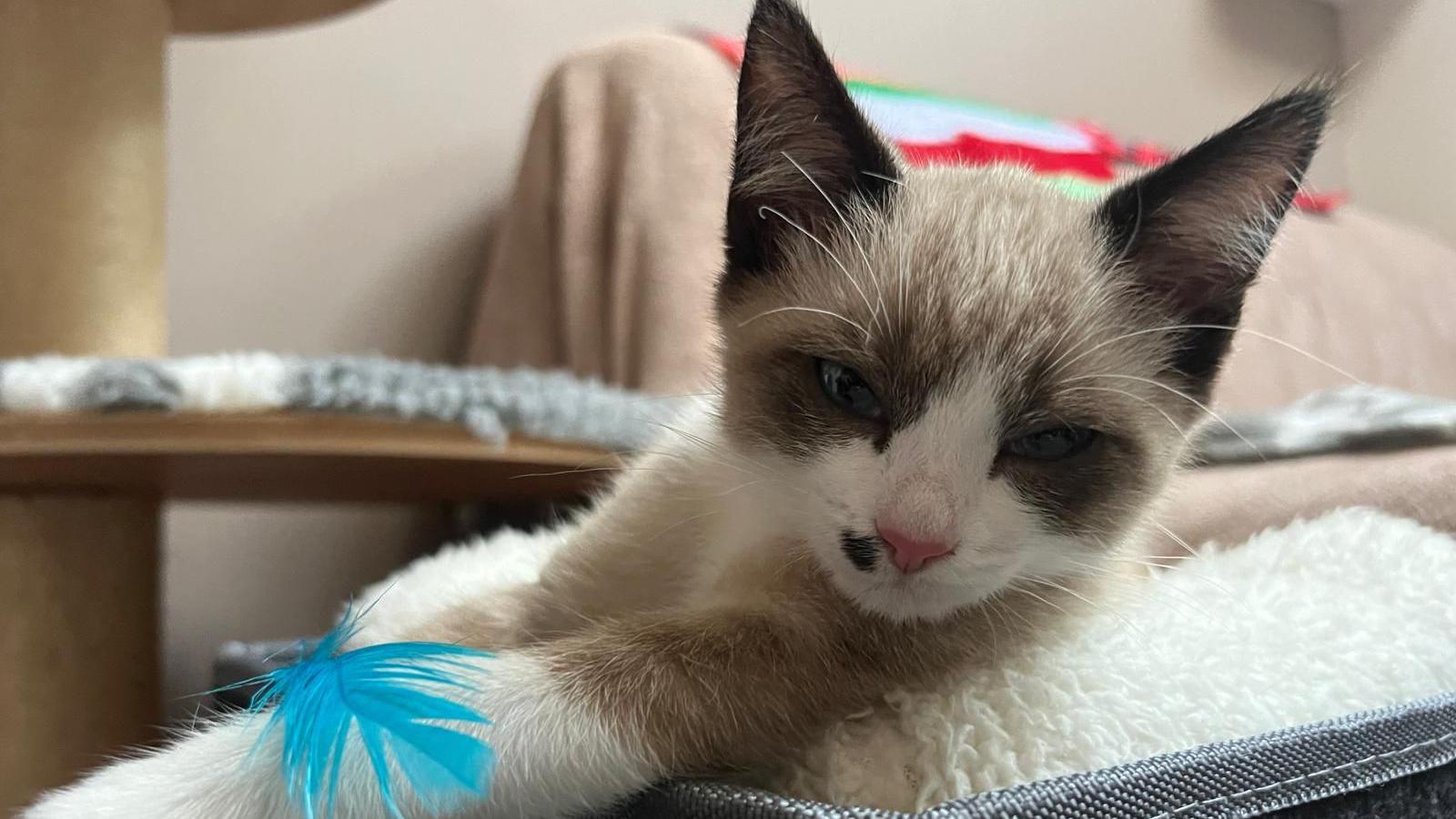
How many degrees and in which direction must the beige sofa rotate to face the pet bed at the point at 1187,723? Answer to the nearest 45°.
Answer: approximately 45° to its left

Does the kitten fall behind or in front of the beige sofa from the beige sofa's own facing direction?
in front

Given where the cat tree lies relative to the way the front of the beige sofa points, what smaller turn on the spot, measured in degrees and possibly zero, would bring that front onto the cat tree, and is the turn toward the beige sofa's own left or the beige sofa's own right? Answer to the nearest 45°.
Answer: approximately 45° to the beige sofa's own right

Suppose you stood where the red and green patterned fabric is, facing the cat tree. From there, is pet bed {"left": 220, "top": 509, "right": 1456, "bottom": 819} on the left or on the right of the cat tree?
left

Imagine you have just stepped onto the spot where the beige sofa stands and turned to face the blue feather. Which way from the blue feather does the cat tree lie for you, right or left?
right

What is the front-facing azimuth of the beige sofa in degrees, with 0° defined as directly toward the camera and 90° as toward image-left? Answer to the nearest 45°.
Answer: approximately 0°

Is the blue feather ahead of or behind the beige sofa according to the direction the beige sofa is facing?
ahead
